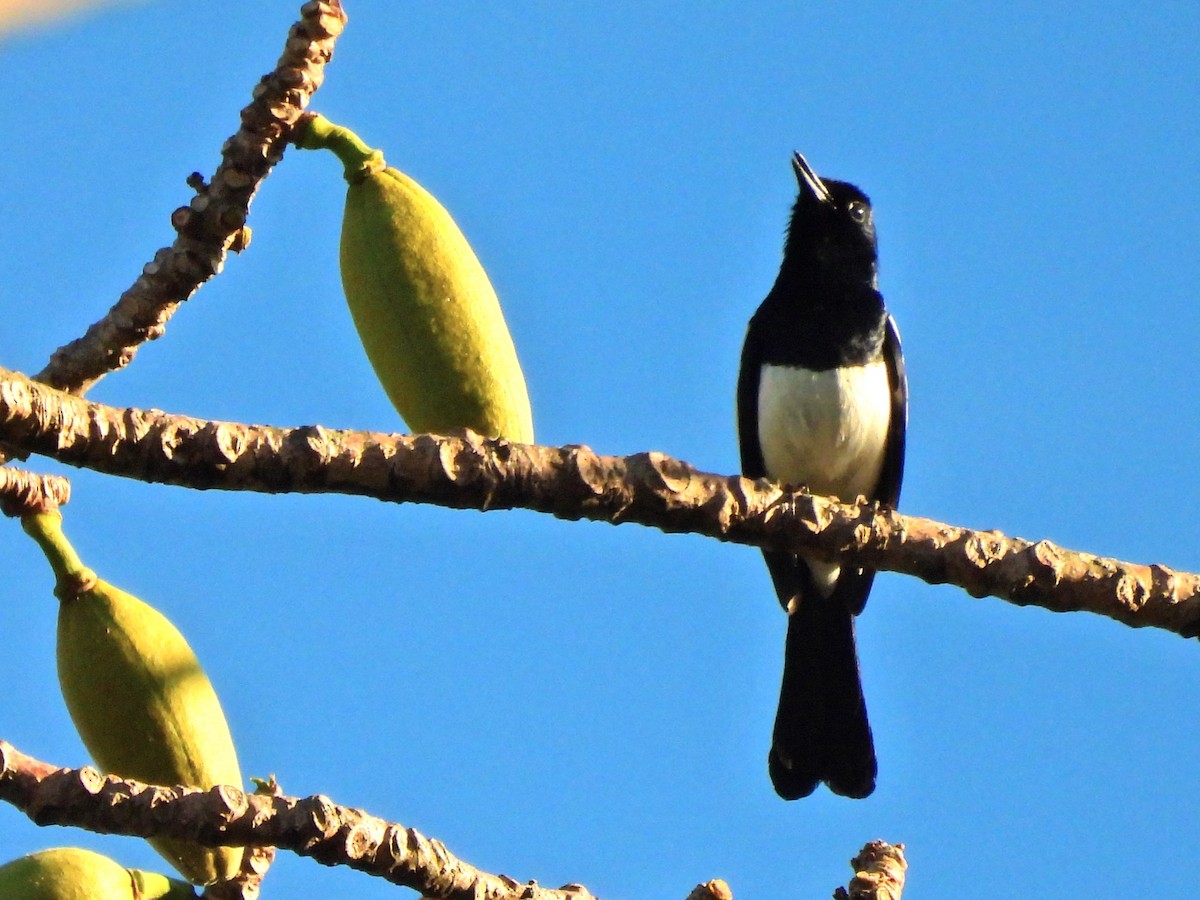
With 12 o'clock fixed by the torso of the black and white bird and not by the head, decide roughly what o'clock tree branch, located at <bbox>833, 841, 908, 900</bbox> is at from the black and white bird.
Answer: The tree branch is roughly at 12 o'clock from the black and white bird.

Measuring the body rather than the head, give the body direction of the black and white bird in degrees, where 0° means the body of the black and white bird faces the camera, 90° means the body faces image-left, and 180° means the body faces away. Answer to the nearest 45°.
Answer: approximately 0°

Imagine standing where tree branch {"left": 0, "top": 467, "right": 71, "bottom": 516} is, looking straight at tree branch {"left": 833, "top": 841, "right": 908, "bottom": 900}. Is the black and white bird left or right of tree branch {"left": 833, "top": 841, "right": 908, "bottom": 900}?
left
